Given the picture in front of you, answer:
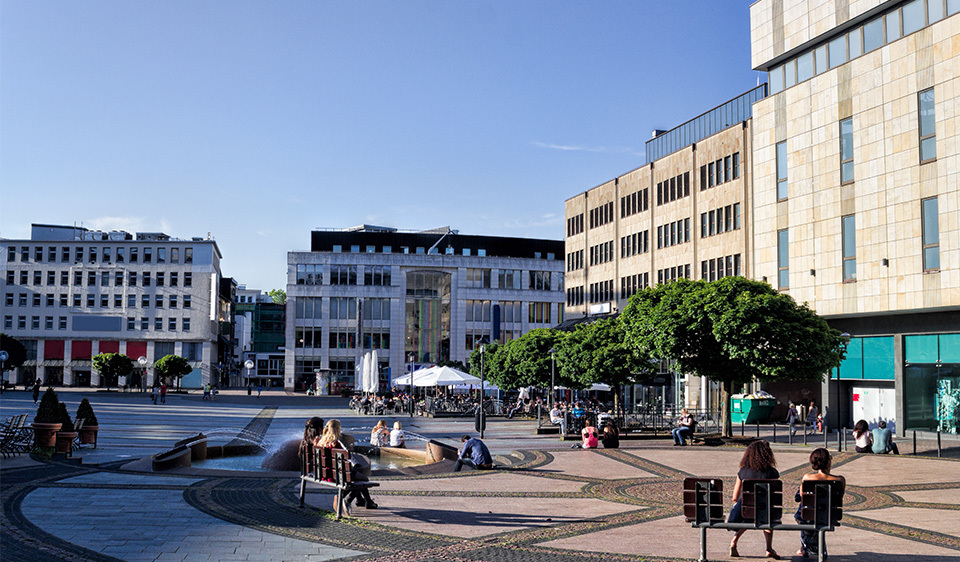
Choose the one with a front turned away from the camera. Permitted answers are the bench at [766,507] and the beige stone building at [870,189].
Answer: the bench

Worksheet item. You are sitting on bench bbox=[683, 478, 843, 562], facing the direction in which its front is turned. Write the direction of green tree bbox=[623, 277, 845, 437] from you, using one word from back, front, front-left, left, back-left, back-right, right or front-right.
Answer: front

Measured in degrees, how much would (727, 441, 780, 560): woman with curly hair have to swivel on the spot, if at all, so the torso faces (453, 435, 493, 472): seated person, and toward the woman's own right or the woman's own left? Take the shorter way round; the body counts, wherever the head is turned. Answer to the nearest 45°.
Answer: approximately 45° to the woman's own left

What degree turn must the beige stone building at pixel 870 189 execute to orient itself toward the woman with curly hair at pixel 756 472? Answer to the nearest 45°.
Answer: approximately 45° to its left

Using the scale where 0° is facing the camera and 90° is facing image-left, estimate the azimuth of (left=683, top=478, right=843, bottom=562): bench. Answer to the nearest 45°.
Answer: approximately 180°

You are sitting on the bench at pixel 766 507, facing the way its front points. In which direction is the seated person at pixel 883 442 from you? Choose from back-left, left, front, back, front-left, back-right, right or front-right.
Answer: front

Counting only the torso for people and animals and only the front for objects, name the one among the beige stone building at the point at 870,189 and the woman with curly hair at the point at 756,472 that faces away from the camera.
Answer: the woman with curly hair

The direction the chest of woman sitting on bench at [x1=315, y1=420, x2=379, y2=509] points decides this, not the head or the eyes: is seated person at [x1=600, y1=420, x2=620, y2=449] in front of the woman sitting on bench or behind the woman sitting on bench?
in front

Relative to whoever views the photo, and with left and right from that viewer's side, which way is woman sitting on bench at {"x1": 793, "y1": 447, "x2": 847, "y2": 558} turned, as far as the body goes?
facing away from the viewer

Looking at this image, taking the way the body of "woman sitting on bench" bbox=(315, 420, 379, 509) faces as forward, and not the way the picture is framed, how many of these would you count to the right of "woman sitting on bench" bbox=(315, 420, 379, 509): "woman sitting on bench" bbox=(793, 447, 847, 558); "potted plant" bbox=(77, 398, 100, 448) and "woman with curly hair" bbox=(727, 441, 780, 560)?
2

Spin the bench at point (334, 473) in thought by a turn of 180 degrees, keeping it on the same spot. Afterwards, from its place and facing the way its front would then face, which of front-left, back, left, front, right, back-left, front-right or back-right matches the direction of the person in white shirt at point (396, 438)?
back-right

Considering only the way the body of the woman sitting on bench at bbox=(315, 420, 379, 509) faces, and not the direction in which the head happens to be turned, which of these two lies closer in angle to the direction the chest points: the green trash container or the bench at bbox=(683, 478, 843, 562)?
the green trash container

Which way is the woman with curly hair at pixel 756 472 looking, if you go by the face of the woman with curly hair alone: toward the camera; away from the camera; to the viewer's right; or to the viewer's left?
away from the camera
